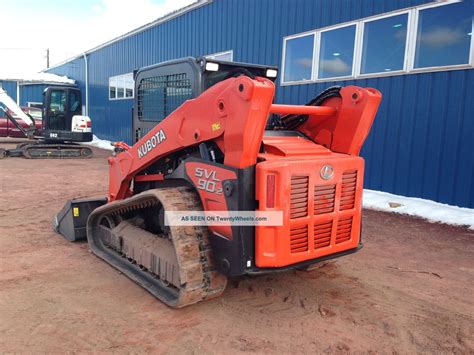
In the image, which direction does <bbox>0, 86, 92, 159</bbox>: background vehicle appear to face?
to the viewer's left

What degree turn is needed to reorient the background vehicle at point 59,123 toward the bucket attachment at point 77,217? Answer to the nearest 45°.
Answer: approximately 90° to its left

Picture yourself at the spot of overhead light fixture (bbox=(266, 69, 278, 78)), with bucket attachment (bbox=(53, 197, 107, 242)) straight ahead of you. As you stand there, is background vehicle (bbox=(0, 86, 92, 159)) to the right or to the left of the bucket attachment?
right

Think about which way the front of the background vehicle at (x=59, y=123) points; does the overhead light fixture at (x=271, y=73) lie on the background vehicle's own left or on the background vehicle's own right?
on the background vehicle's own left
